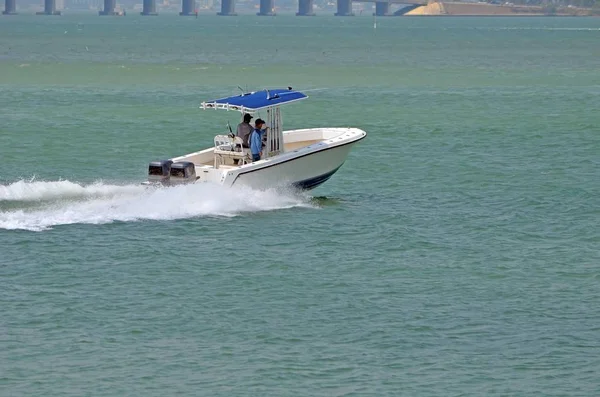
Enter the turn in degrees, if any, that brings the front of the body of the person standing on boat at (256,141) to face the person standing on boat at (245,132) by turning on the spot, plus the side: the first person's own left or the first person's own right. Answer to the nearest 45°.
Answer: approximately 135° to the first person's own left

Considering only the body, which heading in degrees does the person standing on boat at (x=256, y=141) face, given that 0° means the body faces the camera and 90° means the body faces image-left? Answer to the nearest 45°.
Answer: approximately 270°
